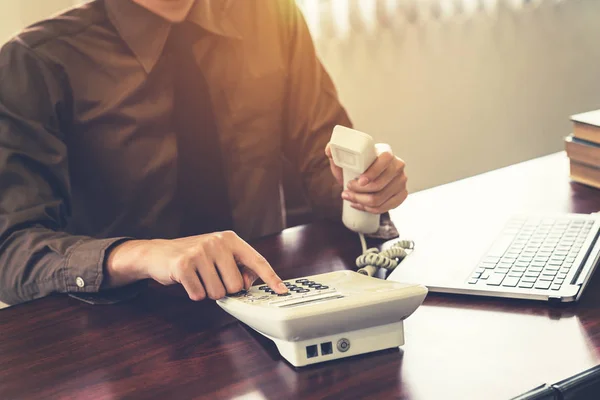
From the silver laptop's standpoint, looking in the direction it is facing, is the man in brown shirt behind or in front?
in front

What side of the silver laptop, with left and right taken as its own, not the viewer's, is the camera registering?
left

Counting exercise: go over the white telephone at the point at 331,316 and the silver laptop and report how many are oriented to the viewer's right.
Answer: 0

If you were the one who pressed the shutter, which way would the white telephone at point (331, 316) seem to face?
facing away from the viewer and to the left of the viewer
